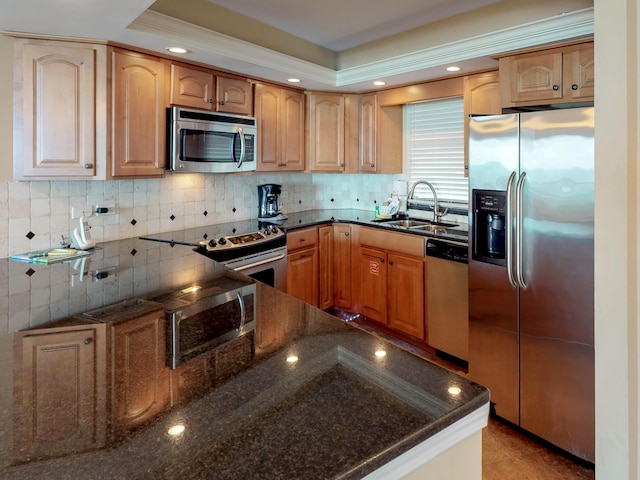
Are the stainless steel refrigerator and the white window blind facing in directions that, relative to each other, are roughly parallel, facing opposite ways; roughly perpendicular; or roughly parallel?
roughly parallel

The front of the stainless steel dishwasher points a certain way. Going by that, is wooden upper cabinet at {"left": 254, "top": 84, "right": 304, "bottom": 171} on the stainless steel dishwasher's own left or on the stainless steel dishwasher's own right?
on the stainless steel dishwasher's own right

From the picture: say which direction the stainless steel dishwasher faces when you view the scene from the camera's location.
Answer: facing the viewer and to the left of the viewer

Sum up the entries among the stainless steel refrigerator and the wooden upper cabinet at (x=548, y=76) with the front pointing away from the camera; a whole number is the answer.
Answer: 0

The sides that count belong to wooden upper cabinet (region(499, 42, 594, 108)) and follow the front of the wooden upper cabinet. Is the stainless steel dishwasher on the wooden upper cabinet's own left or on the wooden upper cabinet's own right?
on the wooden upper cabinet's own right

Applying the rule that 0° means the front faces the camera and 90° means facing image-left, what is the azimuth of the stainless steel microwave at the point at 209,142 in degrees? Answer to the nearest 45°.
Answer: approximately 315°

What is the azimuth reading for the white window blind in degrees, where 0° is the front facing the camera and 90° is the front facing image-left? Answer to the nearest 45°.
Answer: approximately 45°
